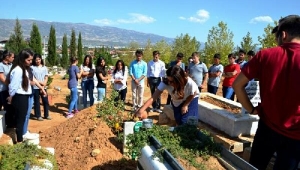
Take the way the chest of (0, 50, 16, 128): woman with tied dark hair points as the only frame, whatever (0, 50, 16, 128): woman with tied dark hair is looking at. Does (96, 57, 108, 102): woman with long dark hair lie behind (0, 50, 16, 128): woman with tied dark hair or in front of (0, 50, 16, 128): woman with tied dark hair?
in front

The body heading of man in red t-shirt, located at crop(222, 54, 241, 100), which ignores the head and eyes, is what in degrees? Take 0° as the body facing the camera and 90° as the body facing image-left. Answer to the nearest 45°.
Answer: approximately 45°

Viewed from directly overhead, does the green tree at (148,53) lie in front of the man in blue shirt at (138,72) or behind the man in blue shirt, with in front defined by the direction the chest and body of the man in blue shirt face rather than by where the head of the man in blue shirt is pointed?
behind

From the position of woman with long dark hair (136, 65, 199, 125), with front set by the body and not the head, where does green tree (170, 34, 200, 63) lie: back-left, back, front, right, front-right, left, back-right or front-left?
back-right

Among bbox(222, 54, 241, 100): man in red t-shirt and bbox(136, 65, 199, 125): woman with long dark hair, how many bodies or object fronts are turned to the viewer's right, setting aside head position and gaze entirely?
0

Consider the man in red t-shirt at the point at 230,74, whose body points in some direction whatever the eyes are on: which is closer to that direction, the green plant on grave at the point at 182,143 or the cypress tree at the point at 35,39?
the green plant on grave

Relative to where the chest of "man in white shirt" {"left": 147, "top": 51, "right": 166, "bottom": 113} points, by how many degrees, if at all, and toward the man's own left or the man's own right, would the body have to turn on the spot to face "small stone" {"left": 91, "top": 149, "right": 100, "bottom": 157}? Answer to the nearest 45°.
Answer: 0° — they already face it

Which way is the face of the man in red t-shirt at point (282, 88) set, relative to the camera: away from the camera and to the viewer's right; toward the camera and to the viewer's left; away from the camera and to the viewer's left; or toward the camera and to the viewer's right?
away from the camera and to the viewer's left

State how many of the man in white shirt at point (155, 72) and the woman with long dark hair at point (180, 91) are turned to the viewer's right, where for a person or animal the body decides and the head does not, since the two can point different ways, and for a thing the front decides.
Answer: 0

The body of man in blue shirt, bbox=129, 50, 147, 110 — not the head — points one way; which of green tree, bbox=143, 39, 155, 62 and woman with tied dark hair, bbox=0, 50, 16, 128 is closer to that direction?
the woman with tied dark hair

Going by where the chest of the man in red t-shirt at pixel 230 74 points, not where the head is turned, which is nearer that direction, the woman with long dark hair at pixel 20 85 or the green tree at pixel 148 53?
the woman with long dark hair

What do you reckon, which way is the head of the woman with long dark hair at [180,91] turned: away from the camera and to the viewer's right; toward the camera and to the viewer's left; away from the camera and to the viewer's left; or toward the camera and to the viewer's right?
toward the camera and to the viewer's left
